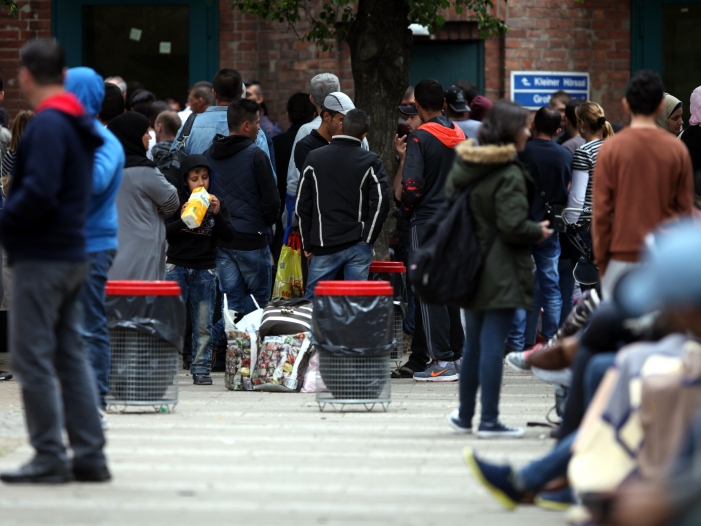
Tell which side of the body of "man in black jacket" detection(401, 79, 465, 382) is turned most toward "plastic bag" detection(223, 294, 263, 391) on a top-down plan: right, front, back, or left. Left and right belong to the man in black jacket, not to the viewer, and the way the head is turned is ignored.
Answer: left

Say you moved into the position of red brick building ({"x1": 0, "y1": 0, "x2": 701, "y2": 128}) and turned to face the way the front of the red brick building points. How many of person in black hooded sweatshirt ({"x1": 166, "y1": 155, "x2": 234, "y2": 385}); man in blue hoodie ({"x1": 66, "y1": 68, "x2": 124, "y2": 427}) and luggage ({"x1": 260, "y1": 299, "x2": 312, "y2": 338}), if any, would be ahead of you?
3

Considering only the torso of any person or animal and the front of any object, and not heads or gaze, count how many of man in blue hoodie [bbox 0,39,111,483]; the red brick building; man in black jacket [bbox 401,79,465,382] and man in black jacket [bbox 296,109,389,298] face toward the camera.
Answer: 1

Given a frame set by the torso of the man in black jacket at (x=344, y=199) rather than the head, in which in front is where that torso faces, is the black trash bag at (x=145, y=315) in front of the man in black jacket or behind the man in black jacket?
behind

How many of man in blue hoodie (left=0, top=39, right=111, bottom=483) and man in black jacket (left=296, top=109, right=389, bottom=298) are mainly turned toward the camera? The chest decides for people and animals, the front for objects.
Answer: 0

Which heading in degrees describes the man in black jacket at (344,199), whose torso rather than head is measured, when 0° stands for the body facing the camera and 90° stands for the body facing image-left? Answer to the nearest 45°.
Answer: approximately 180°

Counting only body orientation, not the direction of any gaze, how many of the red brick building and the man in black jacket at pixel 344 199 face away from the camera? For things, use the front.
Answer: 1

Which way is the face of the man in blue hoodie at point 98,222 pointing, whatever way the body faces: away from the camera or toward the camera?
away from the camera

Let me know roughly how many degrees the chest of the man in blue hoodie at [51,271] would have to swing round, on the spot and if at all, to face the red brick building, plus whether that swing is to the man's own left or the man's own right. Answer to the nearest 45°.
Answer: approximately 45° to the man's own right

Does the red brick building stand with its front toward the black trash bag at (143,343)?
yes

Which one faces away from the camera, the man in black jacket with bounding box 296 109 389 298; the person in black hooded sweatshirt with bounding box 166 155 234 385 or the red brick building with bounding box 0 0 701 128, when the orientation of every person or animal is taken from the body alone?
the man in black jacket

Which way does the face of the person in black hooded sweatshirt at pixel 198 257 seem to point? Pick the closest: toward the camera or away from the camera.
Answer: toward the camera

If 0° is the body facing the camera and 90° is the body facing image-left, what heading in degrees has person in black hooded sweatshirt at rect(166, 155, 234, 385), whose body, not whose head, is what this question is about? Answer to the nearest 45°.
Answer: approximately 0°

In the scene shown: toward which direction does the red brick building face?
toward the camera
